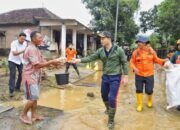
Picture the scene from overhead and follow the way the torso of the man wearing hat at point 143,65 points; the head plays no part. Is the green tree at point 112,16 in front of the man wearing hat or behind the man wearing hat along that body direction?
behind

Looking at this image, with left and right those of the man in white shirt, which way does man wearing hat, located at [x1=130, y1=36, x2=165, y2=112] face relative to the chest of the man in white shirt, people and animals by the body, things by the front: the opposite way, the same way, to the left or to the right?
to the right

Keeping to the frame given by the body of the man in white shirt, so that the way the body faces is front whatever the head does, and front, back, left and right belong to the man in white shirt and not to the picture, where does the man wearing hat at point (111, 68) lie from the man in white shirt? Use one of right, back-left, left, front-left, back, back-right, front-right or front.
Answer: front

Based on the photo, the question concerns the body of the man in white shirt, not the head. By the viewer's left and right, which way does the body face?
facing the viewer and to the right of the viewer

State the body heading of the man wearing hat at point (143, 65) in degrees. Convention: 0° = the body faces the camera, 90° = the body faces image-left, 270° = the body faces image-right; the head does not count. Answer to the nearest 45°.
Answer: approximately 0°

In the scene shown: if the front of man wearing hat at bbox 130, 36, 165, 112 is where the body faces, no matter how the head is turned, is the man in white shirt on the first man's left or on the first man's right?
on the first man's right

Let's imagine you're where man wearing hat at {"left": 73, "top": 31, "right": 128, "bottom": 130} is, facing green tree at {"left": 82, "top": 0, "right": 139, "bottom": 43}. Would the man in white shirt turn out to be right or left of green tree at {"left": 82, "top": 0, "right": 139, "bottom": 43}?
left

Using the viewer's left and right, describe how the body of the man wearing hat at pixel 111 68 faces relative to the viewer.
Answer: facing the viewer and to the left of the viewer

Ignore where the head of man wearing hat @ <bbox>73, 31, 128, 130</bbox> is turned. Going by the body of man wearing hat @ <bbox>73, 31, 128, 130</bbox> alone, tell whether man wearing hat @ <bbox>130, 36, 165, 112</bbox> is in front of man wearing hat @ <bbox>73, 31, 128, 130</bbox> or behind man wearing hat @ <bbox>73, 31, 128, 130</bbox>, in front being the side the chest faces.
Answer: behind

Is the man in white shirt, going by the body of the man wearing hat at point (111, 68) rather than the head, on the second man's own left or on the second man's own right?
on the second man's own right

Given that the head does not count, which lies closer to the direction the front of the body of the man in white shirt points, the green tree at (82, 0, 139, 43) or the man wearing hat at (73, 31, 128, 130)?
the man wearing hat

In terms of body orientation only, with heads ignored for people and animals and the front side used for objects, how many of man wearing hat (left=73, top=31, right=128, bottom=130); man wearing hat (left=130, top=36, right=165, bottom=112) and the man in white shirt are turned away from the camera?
0
